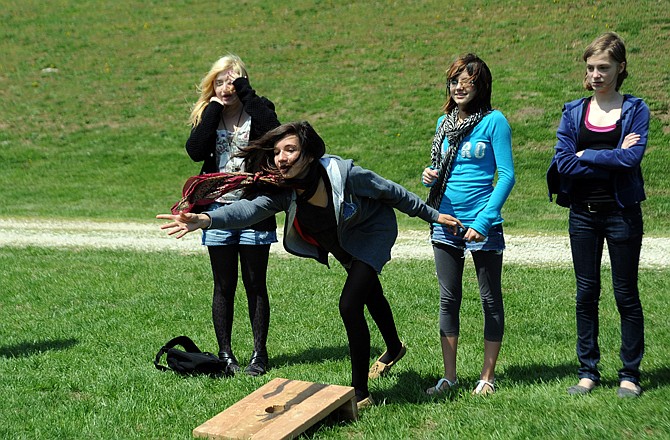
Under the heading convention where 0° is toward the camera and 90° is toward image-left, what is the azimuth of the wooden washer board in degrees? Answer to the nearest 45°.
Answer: approximately 45°

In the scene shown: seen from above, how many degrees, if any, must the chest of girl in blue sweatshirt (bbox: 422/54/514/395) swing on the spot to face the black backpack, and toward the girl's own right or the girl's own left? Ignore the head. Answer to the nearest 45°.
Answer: approximately 45° to the girl's own right

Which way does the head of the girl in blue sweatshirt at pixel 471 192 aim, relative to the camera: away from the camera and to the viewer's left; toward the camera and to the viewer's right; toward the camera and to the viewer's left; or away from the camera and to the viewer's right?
toward the camera and to the viewer's left

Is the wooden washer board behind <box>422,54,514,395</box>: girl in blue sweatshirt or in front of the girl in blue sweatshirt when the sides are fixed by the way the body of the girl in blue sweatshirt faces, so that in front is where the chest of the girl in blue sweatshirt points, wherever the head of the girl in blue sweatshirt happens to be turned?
in front

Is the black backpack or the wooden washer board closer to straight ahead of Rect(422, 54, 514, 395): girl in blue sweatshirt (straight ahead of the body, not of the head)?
the wooden washer board

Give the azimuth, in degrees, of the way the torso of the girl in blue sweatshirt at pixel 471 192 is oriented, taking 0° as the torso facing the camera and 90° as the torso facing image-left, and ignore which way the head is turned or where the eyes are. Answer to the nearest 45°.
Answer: approximately 45°

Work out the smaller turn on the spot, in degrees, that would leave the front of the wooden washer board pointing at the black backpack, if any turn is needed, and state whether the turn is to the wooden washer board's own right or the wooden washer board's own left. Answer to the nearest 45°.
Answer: approximately 90° to the wooden washer board's own right
